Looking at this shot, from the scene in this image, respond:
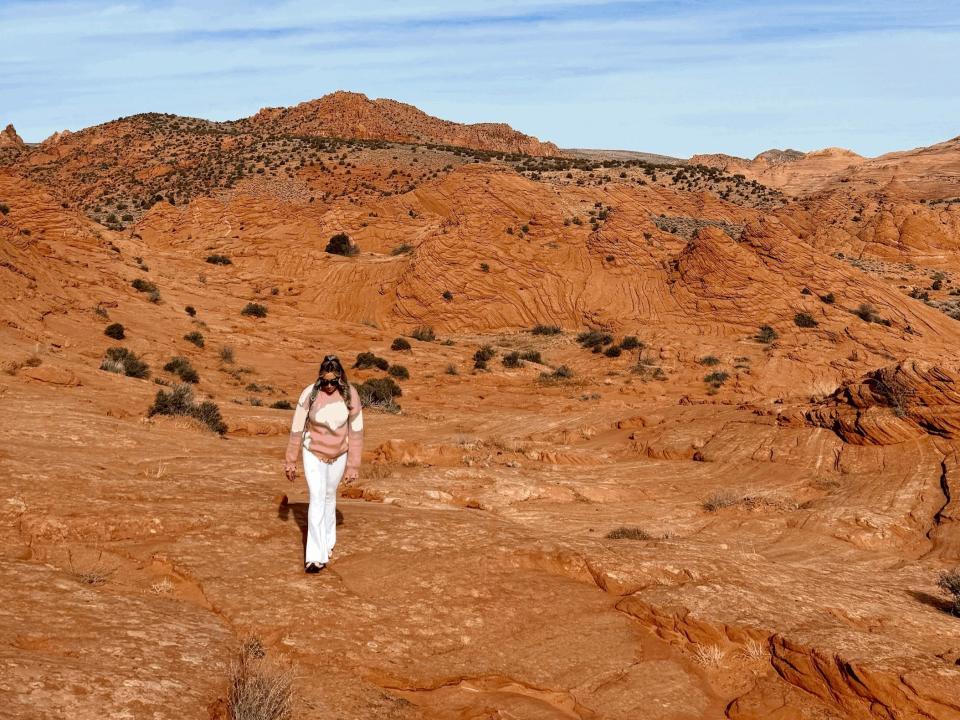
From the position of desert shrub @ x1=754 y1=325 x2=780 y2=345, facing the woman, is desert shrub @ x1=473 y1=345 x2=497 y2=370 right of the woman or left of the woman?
right

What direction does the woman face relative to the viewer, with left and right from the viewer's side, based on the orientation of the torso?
facing the viewer

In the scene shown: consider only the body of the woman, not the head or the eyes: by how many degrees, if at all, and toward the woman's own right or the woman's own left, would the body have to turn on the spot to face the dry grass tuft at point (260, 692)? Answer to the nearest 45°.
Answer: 0° — they already face it

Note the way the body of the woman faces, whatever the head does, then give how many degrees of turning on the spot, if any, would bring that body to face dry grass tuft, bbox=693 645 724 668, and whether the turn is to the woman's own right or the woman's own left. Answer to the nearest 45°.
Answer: approximately 45° to the woman's own left

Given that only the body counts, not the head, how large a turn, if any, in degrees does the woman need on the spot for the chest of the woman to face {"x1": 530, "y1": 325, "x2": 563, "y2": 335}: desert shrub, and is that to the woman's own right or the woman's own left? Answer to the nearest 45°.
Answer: approximately 180°

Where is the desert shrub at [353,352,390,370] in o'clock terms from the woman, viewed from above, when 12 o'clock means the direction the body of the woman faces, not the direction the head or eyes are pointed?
The desert shrub is roughly at 6 o'clock from the woman.

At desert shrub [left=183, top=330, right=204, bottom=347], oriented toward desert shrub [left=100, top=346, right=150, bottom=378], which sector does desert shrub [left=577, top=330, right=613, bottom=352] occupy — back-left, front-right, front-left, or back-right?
back-left

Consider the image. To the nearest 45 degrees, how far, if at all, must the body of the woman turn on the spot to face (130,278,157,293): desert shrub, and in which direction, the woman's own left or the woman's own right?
approximately 180°

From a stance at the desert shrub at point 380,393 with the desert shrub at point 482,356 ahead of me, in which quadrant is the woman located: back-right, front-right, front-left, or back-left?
back-right

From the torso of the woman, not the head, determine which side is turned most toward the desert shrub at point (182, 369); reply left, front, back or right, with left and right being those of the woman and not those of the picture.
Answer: back

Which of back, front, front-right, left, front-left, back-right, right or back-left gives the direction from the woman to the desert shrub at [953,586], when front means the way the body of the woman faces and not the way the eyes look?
left

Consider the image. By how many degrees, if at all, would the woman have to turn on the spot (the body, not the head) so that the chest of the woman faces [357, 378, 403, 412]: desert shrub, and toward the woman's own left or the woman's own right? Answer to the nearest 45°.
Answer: approximately 180°

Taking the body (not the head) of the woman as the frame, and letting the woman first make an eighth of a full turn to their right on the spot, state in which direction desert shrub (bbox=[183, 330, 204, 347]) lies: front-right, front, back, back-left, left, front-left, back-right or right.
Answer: back-right

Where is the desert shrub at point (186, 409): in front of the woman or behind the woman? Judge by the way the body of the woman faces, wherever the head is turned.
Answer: behind
